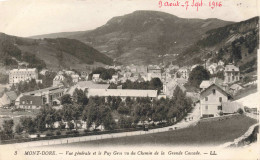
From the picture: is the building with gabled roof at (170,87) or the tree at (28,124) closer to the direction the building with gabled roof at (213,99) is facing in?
the tree

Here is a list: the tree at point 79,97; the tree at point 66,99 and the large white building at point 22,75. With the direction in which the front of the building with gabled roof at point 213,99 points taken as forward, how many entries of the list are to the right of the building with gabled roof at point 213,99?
3

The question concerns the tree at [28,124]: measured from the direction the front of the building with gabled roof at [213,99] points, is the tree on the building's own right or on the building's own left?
on the building's own right

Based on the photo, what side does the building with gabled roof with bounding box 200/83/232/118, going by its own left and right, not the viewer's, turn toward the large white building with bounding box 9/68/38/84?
right

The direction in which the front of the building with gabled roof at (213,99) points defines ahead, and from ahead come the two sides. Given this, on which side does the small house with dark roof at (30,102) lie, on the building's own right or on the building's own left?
on the building's own right

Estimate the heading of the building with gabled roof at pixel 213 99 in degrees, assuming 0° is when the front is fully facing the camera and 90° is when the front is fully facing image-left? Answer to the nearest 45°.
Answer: approximately 0°
